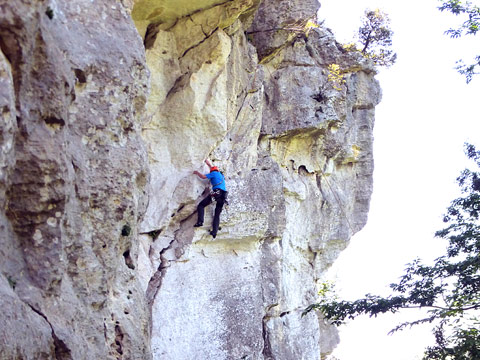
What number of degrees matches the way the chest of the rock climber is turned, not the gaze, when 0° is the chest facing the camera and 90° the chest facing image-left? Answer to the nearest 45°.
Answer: approximately 135°

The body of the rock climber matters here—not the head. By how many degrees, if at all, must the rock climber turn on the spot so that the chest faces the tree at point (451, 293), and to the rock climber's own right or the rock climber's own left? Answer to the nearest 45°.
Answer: approximately 135° to the rock climber's own right
